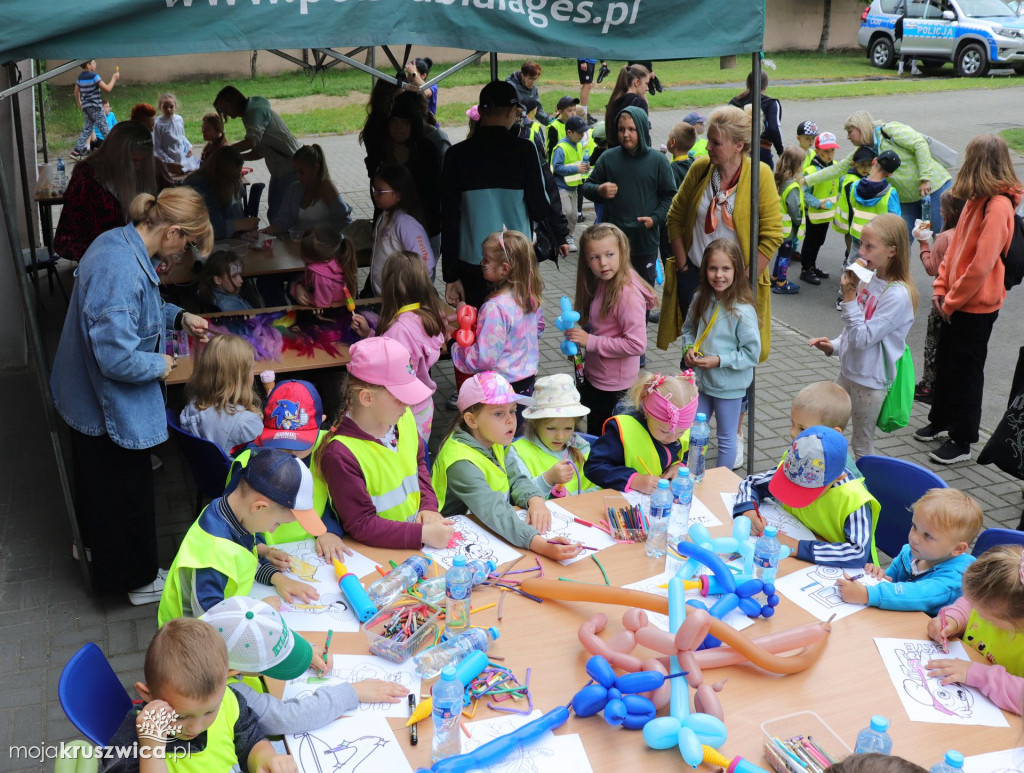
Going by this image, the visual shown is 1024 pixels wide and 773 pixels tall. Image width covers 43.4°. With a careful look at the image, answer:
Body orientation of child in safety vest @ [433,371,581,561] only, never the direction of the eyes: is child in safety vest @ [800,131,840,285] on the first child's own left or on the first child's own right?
on the first child's own left

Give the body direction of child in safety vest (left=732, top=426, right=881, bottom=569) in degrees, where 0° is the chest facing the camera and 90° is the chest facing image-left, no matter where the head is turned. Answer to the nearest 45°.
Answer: approximately 45°

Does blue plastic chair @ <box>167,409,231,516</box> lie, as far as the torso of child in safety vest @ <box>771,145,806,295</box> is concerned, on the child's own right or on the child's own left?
on the child's own right

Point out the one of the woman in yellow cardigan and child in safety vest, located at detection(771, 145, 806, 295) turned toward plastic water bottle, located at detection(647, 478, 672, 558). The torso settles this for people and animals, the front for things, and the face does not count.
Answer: the woman in yellow cardigan

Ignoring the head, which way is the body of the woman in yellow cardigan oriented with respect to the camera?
toward the camera

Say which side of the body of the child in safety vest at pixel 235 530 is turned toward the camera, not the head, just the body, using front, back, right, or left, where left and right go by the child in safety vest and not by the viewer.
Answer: right

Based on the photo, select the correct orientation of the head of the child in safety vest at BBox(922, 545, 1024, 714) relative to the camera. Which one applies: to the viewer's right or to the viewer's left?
to the viewer's left

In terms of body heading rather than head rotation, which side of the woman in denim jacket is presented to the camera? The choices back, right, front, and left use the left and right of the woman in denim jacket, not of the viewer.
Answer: right

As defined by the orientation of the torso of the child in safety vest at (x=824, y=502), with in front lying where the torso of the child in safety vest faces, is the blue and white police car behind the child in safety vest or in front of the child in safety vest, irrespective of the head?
behind

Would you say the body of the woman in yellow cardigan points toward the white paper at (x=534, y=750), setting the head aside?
yes
